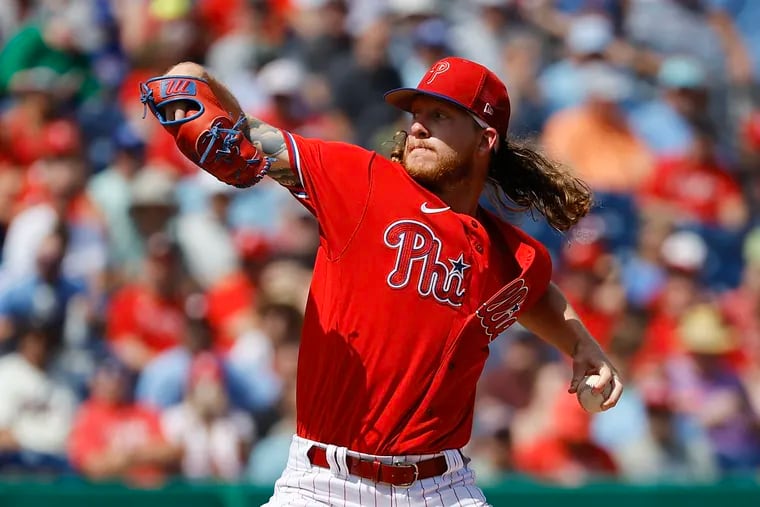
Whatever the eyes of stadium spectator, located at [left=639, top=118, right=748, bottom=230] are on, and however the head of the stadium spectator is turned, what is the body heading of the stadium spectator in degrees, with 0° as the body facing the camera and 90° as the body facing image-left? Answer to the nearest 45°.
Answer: approximately 0°

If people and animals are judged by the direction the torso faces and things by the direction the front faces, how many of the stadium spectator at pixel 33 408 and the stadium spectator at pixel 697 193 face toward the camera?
2

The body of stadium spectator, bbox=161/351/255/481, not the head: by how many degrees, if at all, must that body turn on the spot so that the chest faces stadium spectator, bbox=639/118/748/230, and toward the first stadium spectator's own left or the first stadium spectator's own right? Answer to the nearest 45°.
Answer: approximately 90° to the first stadium spectator's own left

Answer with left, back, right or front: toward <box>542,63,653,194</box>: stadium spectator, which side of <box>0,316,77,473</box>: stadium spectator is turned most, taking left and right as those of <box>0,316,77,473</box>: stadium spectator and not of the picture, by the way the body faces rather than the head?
left

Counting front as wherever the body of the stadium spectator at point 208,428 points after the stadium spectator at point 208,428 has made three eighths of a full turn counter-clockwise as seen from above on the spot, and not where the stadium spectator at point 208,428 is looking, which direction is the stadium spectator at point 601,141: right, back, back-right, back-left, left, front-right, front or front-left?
front-right

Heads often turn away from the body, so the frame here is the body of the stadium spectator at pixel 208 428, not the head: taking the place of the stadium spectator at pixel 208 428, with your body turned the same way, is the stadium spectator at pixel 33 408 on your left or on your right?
on your right

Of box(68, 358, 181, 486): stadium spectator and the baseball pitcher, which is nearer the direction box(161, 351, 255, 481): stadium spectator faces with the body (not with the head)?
the baseball pitcher
